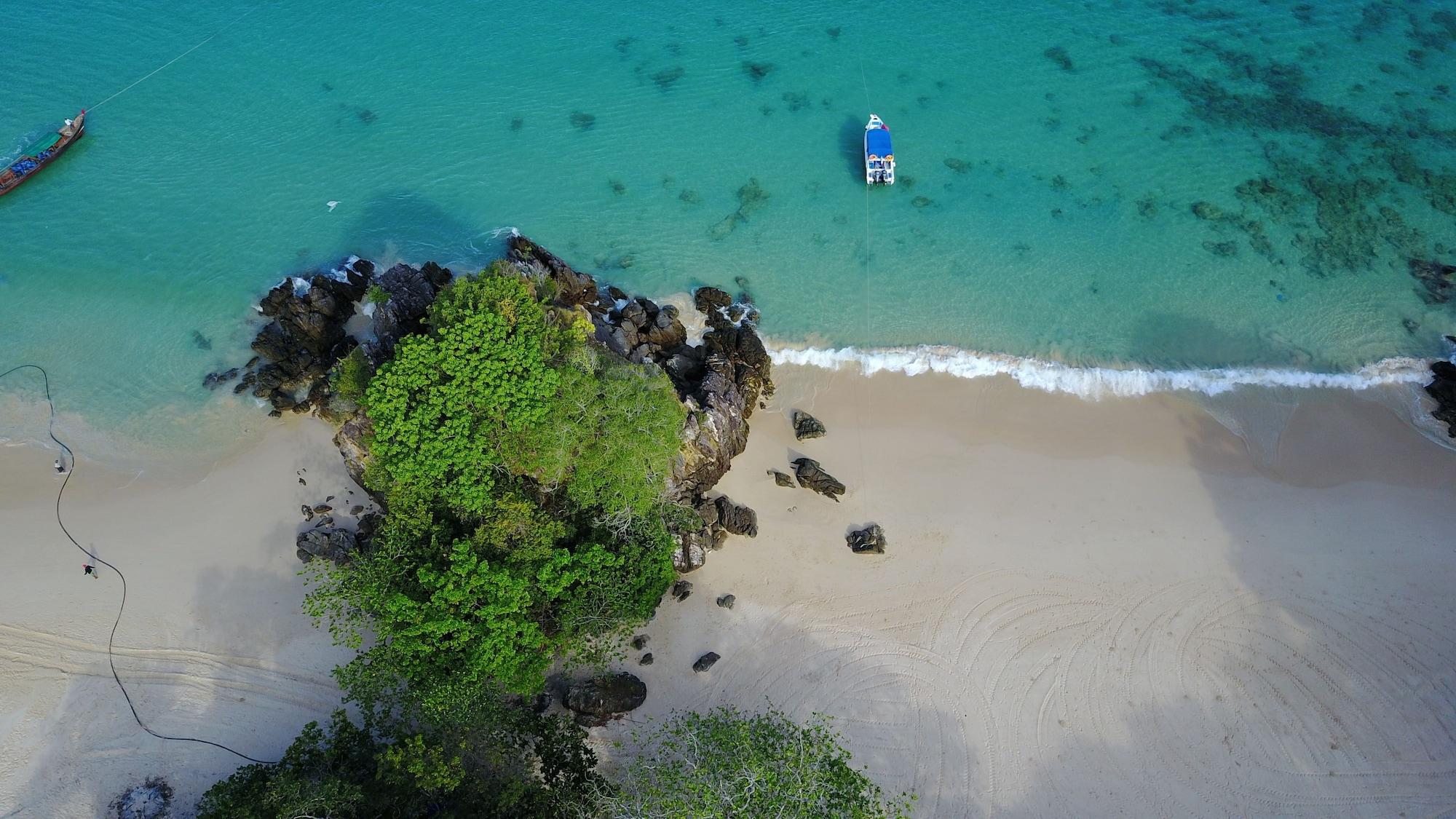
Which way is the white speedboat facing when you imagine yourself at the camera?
facing away from the viewer

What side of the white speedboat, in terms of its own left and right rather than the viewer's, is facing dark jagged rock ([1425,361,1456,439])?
right

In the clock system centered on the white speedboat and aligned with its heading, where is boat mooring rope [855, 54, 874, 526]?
The boat mooring rope is roughly at 6 o'clock from the white speedboat.

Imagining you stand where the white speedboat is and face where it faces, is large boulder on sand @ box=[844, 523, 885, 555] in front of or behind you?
behind

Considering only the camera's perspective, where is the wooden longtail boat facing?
facing away from the viewer and to the right of the viewer

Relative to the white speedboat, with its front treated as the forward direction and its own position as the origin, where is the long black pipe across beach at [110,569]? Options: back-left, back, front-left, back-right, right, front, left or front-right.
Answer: back-left

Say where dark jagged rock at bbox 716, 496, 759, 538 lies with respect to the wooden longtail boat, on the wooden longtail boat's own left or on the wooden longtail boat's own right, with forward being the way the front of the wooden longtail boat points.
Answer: on the wooden longtail boat's own right

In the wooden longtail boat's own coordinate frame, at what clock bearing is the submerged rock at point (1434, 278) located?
The submerged rock is roughly at 3 o'clock from the wooden longtail boat.

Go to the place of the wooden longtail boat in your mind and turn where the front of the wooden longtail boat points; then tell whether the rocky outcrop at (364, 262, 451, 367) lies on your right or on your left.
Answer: on your right

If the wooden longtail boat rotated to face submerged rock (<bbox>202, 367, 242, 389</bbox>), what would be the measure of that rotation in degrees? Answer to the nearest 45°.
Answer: approximately 135° to its right

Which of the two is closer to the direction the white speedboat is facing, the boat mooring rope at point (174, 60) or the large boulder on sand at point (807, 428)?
the boat mooring rope

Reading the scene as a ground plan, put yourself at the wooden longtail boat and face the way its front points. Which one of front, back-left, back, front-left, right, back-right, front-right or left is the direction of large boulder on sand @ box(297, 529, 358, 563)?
back-right

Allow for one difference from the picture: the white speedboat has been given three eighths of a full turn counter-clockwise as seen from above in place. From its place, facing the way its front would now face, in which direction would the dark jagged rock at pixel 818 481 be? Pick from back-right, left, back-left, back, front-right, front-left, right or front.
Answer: front-left

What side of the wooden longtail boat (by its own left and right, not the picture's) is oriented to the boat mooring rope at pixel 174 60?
front
